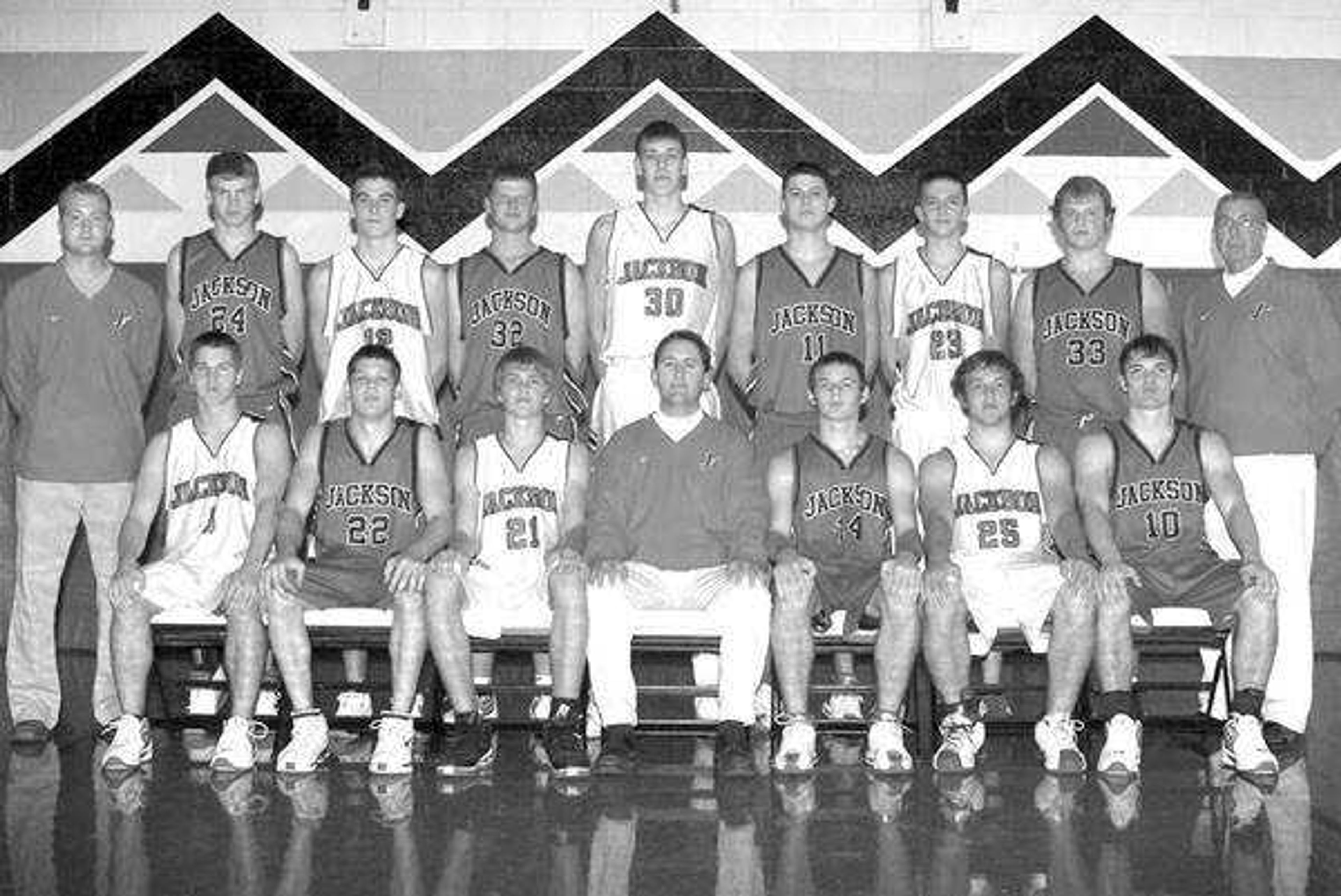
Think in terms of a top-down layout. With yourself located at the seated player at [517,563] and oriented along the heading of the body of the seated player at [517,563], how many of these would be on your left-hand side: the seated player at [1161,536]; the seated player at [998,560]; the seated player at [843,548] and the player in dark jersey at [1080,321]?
4

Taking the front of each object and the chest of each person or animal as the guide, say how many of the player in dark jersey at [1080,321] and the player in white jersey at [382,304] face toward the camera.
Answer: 2

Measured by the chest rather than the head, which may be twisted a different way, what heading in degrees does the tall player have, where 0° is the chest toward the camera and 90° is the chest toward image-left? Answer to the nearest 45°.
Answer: approximately 0°

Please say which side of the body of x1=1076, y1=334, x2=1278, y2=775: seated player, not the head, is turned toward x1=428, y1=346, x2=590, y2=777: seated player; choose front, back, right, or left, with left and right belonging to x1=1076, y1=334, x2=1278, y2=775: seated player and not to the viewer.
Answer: right

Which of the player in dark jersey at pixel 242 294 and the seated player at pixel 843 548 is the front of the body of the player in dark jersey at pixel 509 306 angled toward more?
the seated player

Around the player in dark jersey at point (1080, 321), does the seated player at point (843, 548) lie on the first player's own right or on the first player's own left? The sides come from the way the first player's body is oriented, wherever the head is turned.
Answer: on the first player's own right

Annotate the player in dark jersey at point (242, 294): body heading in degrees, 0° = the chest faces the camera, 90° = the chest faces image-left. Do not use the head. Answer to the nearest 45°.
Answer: approximately 0°
